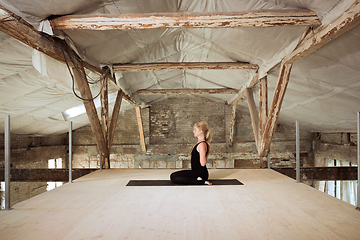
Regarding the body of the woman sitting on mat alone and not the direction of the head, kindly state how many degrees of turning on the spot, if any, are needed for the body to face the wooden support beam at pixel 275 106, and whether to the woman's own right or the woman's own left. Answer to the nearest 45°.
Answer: approximately 135° to the woman's own right

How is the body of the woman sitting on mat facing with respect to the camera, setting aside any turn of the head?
to the viewer's left

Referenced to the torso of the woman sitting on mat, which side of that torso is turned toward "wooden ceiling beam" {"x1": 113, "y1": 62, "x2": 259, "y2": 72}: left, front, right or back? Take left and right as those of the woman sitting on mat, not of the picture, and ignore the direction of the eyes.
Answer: right

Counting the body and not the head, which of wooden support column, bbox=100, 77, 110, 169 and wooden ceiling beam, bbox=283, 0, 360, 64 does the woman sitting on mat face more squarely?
the wooden support column

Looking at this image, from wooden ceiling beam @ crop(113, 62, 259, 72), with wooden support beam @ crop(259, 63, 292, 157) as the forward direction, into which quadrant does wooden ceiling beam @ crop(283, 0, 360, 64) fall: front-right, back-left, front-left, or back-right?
front-right

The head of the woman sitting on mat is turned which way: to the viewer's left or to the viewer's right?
to the viewer's left

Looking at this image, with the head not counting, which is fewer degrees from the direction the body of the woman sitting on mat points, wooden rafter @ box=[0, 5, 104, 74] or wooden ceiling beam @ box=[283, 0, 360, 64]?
the wooden rafter
